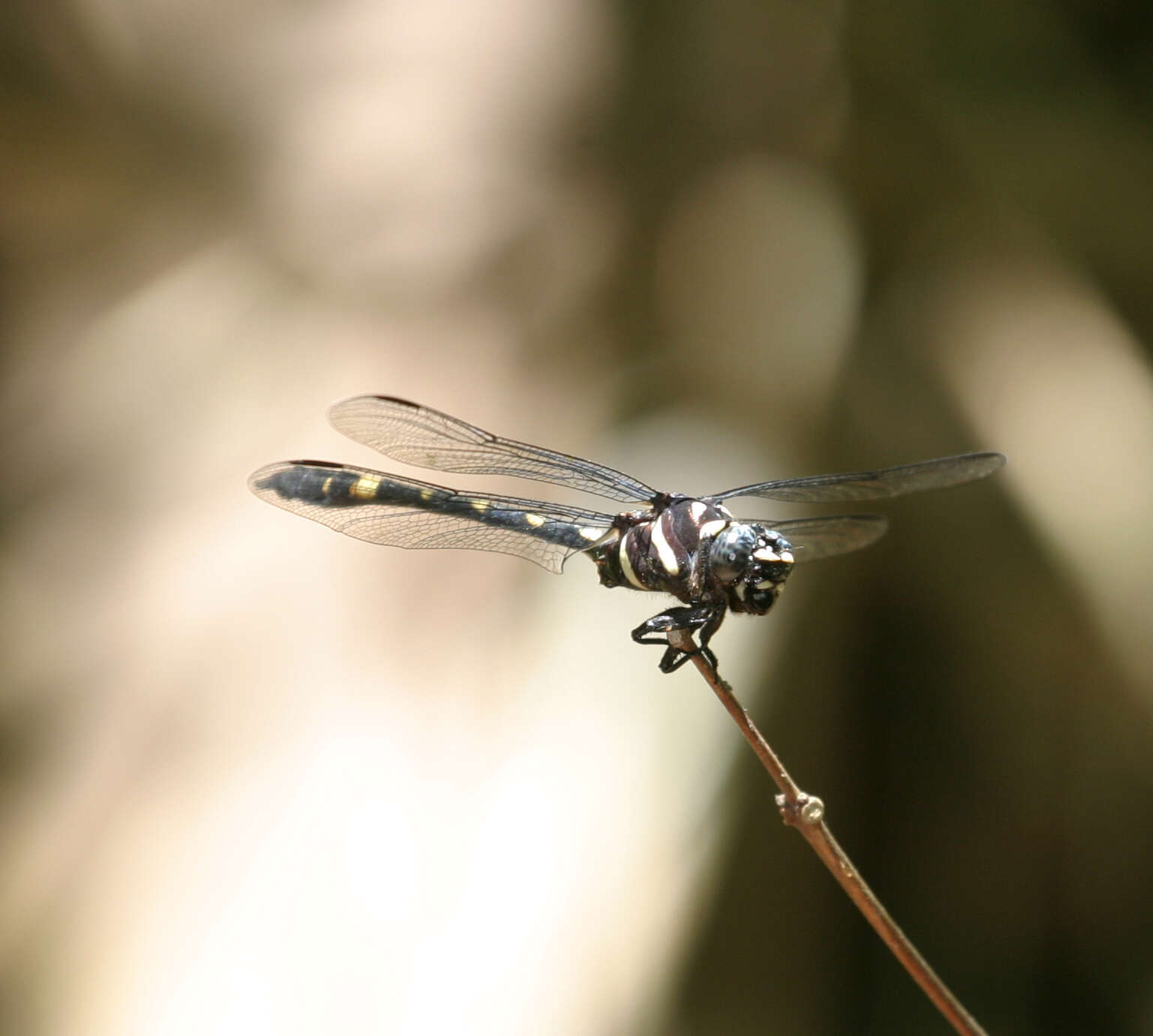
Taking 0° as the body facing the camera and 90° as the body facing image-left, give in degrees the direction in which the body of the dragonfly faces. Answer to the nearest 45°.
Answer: approximately 315°
